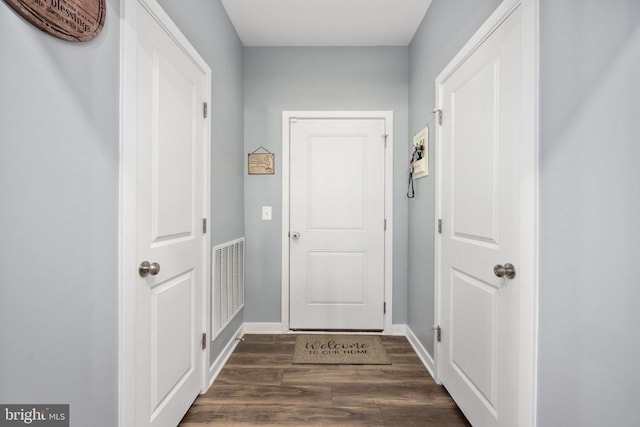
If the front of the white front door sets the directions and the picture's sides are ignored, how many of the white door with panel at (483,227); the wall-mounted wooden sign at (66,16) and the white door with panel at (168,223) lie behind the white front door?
0

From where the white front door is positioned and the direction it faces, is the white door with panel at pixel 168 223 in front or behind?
in front

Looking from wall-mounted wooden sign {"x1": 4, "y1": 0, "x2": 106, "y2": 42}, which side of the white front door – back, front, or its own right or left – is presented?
front

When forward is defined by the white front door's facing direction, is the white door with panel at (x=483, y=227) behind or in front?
in front

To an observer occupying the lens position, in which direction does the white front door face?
facing the viewer

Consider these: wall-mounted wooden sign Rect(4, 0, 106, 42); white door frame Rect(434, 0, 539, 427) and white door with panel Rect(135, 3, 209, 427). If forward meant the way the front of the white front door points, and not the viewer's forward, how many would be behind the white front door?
0
